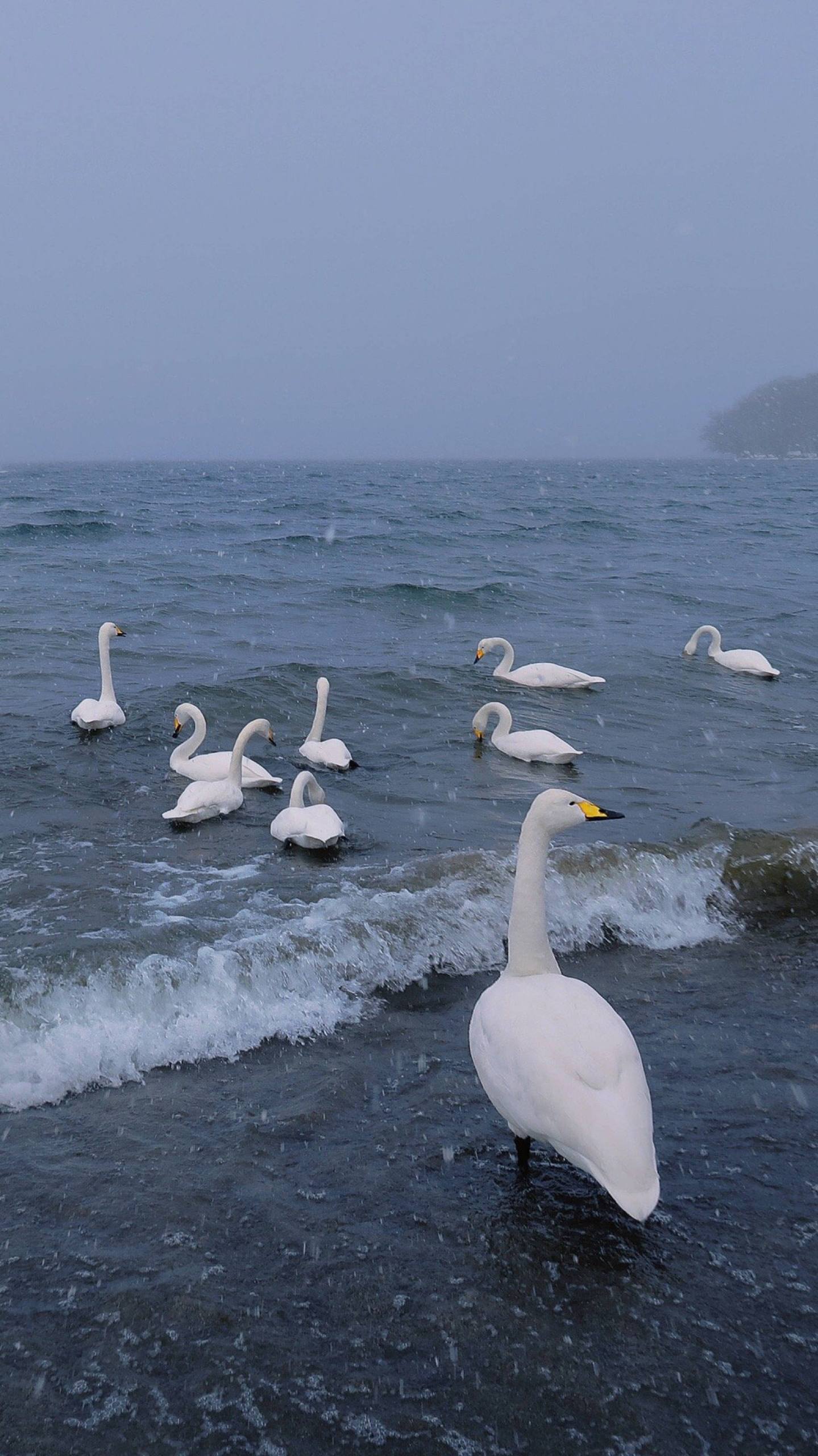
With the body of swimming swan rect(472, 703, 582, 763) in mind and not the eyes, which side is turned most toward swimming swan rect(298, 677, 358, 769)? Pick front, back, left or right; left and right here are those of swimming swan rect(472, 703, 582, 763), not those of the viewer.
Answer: front

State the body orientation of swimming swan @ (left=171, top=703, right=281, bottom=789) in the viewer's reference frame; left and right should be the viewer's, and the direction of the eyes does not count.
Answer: facing to the left of the viewer

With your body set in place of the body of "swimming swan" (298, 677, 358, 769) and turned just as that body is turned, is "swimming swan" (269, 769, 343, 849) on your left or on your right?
on your left

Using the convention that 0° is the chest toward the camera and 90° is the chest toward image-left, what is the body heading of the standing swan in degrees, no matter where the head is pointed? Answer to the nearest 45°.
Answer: approximately 135°

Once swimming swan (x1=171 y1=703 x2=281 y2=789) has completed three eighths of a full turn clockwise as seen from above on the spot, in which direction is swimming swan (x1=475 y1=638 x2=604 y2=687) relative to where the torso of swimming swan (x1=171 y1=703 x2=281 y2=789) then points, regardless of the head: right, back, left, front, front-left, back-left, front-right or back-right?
front

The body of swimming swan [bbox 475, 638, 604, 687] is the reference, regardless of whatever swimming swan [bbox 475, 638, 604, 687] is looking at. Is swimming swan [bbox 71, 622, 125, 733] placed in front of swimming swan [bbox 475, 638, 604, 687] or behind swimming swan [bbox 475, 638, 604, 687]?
in front

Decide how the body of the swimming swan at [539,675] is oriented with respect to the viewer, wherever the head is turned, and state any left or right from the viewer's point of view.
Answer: facing to the left of the viewer

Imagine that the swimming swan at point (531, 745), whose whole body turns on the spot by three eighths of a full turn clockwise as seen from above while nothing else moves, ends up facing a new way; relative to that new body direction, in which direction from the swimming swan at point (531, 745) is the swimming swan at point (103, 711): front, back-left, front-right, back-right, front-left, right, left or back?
back-left

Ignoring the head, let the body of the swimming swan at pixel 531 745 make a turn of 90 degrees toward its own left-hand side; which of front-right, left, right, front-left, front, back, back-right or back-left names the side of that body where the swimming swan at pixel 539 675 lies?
back

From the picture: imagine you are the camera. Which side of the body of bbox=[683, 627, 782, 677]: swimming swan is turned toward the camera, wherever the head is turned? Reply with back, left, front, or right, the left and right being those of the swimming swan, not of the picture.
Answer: left

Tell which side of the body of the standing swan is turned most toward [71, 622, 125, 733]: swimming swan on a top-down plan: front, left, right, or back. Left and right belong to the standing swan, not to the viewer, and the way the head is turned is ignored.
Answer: front

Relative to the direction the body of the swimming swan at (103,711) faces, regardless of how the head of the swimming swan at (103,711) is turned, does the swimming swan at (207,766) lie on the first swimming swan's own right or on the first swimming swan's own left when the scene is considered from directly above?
on the first swimming swan's own right

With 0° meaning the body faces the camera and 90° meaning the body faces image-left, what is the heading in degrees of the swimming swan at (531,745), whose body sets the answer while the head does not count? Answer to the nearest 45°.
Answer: approximately 90°
